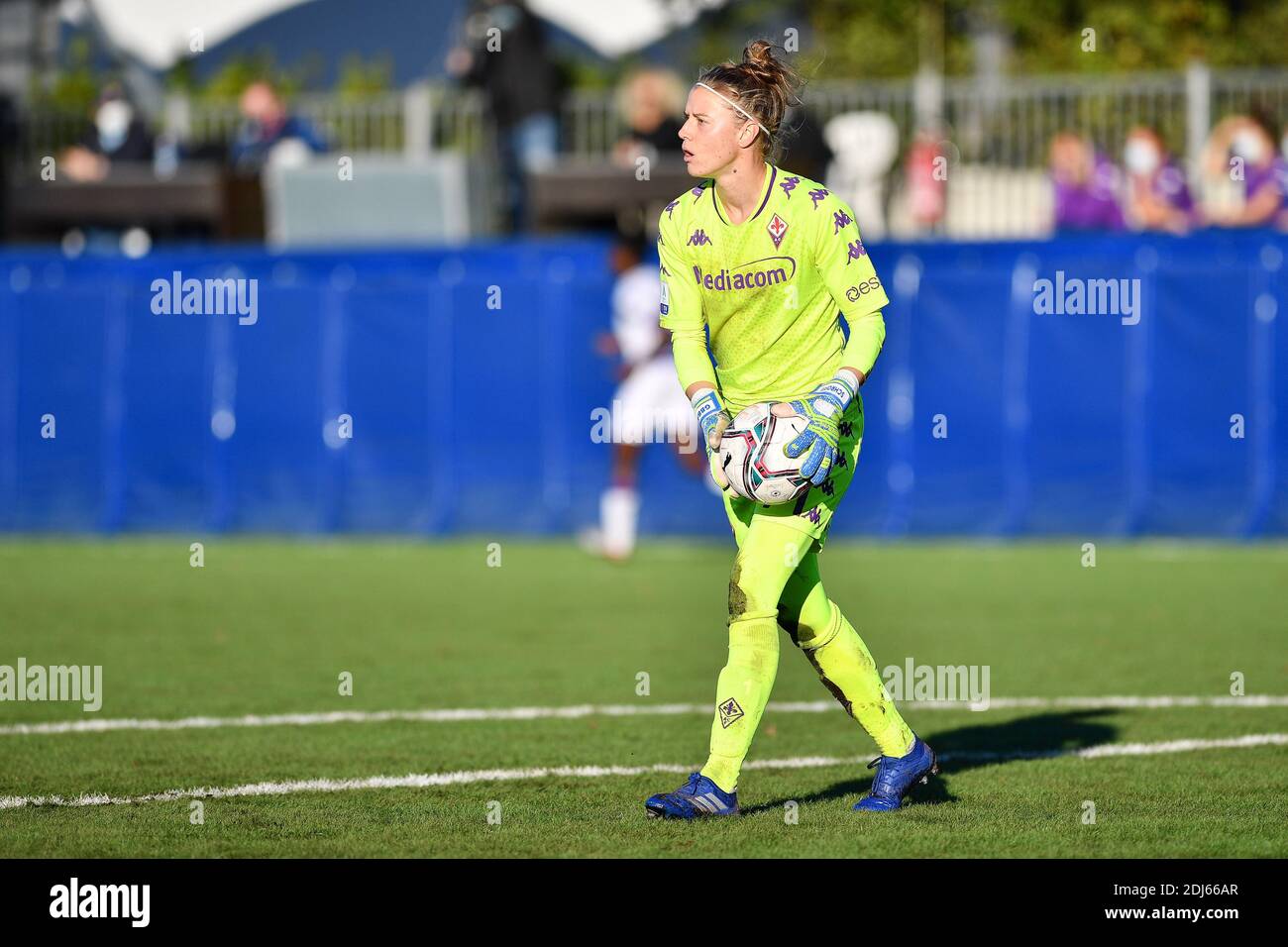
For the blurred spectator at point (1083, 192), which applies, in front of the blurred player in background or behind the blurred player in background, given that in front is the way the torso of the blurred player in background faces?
behind

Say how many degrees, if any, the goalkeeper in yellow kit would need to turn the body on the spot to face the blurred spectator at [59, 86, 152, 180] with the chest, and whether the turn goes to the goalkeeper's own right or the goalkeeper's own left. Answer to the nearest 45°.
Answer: approximately 90° to the goalkeeper's own right

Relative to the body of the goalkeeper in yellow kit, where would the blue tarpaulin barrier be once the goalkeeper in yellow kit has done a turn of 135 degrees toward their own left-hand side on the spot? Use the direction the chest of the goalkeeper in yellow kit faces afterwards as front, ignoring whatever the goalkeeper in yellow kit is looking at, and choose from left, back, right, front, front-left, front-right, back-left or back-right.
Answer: left

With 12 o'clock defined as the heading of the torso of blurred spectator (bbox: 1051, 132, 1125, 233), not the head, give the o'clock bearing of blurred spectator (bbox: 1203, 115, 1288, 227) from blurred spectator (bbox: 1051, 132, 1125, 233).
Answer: blurred spectator (bbox: 1203, 115, 1288, 227) is roughly at 8 o'clock from blurred spectator (bbox: 1051, 132, 1125, 233).

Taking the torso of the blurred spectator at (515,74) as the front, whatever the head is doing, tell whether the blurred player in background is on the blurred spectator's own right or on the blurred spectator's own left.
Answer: on the blurred spectator's own left
